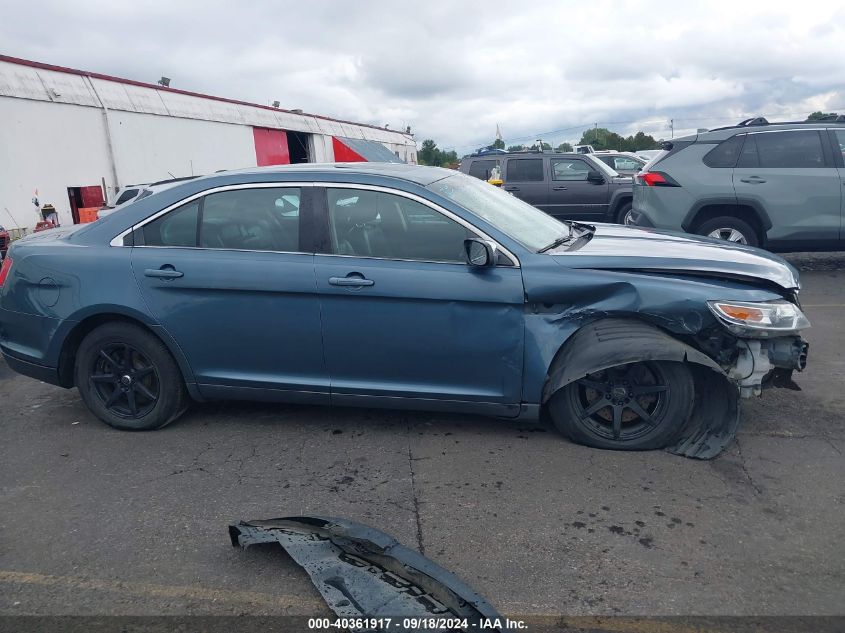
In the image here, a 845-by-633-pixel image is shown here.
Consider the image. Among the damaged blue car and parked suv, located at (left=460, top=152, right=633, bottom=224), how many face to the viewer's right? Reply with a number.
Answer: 2

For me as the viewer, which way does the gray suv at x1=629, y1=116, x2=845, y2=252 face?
facing to the right of the viewer

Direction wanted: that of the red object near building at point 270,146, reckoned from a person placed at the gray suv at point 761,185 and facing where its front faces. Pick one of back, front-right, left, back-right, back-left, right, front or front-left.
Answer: back-left

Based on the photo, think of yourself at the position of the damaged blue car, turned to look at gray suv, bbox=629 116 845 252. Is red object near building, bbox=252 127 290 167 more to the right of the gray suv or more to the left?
left

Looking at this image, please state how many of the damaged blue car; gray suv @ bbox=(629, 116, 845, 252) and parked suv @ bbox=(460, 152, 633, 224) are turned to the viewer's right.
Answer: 3

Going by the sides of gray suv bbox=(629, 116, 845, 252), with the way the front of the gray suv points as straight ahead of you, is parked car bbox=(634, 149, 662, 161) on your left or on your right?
on your left

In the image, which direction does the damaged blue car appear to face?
to the viewer's right

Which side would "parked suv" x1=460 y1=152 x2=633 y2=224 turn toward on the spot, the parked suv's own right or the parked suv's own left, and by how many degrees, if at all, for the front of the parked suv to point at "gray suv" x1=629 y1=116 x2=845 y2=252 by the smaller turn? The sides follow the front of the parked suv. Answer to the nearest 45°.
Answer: approximately 45° to the parked suv's own right

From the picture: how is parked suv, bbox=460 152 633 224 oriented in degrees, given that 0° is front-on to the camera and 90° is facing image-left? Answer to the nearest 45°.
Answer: approximately 270°

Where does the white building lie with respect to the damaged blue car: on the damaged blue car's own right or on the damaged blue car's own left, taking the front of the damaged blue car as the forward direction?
on the damaged blue car's own left

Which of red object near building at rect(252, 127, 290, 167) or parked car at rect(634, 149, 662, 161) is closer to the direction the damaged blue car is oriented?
the parked car

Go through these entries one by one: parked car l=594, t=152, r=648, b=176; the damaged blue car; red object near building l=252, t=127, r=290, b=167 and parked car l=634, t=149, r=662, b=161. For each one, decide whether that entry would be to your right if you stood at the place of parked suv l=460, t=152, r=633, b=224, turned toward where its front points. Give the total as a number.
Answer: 1

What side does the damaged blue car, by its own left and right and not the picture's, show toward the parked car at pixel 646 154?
left

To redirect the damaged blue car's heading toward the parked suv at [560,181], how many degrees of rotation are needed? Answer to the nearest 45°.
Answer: approximately 90° to its left
